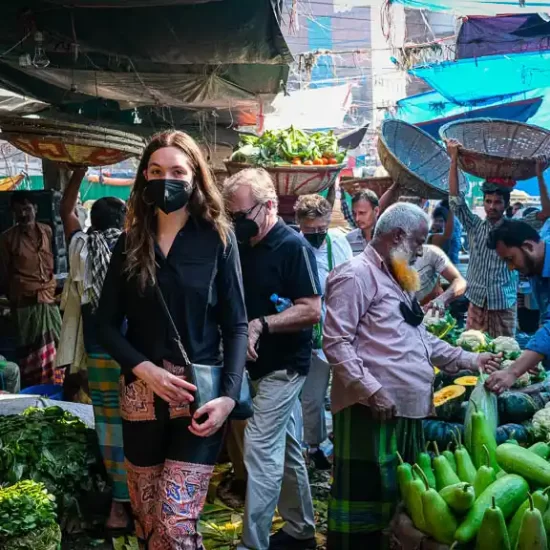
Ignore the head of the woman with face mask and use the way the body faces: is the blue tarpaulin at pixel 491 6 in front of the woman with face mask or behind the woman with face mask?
behind

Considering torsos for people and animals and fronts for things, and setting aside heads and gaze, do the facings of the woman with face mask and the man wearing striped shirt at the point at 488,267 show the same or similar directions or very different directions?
same or similar directions

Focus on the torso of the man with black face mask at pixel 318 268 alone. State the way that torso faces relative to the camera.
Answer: toward the camera

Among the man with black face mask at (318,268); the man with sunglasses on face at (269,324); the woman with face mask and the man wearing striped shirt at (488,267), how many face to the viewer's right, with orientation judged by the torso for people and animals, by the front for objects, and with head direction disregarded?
0

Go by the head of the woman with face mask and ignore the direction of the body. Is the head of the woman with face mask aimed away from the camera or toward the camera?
toward the camera

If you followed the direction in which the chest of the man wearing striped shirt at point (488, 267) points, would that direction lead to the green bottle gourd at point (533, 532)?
yes

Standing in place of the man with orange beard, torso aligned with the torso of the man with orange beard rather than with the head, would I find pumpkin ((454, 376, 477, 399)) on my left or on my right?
on my left

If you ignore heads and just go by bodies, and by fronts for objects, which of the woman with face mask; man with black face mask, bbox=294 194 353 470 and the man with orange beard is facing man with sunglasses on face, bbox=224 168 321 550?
man with black face mask, bbox=294 194 353 470

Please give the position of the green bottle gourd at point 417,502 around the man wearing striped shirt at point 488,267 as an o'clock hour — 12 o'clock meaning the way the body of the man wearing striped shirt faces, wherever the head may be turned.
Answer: The green bottle gourd is roughly at 12 o'clock from the man wearing striped shirt.

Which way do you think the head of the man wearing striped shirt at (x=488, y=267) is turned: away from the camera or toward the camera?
toward the camera

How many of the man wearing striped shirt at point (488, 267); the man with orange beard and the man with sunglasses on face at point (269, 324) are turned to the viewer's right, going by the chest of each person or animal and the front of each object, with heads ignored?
1

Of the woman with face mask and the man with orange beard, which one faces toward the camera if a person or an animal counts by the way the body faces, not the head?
the woman with face mask

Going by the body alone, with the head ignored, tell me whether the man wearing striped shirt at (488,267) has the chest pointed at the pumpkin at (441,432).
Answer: yes

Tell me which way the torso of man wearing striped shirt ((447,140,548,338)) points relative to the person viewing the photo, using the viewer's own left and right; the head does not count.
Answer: facing the viewer

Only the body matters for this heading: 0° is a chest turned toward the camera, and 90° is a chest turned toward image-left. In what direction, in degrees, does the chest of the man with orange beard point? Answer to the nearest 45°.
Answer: approximately 270°
